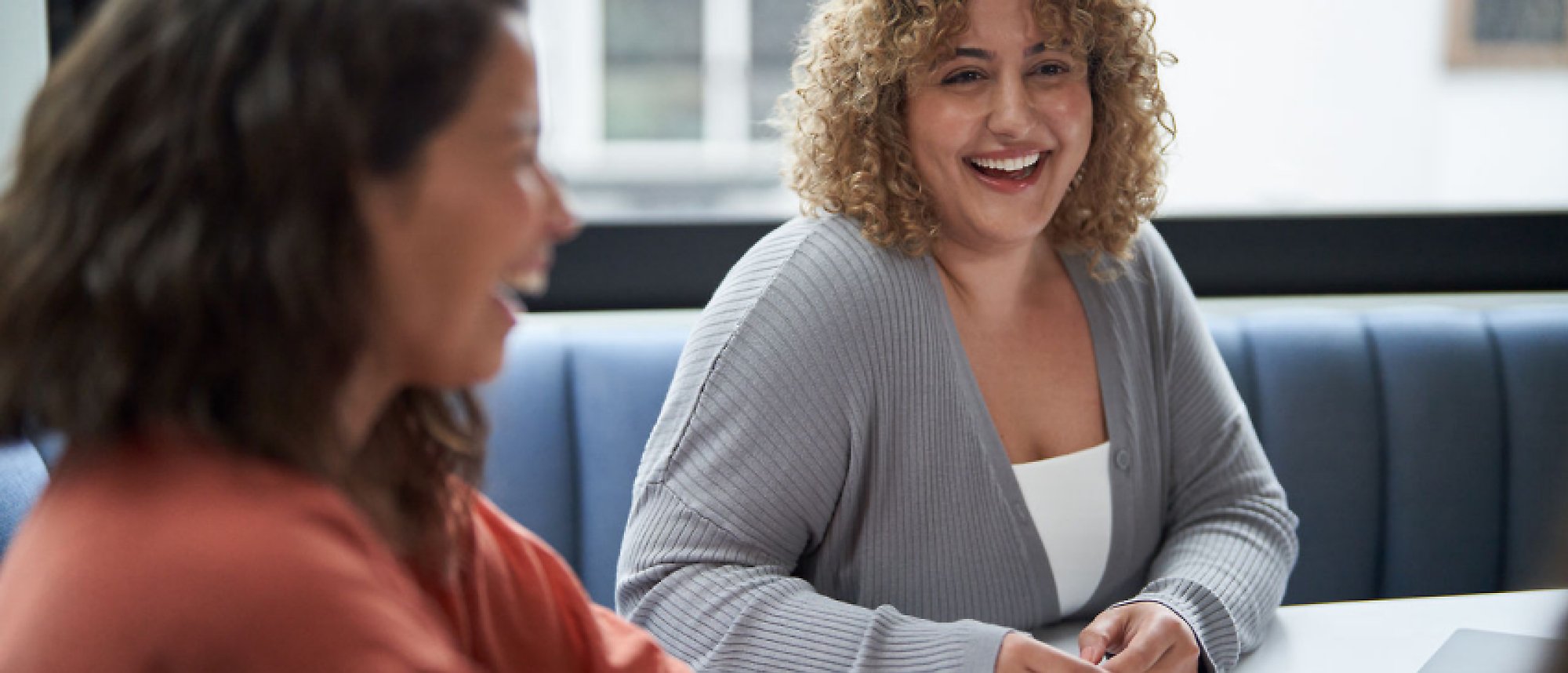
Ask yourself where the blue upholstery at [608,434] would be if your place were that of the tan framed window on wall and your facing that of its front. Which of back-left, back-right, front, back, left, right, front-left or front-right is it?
front-right

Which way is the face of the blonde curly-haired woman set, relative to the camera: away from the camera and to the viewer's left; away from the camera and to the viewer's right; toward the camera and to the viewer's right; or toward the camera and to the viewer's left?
toward the camera and to the viewer's left

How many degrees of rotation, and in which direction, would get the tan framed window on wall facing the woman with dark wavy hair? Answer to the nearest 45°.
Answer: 0° — it already faces them

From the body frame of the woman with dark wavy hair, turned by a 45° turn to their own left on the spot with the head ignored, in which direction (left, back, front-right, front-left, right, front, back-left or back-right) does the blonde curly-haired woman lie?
front

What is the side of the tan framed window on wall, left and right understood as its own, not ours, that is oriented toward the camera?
front

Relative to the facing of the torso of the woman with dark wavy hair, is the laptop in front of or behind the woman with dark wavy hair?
in front

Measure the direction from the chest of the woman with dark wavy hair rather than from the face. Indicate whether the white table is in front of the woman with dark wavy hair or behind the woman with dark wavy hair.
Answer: in front

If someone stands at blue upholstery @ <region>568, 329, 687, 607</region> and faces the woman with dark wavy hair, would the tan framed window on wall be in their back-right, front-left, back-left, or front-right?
back-left

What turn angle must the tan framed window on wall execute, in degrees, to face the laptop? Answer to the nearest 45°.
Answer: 0° — it already faces it

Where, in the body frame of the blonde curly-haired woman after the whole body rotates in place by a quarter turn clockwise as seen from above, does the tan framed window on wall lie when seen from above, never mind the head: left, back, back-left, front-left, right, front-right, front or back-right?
back

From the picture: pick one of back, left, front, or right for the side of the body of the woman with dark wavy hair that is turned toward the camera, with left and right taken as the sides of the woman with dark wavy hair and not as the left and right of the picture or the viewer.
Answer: right

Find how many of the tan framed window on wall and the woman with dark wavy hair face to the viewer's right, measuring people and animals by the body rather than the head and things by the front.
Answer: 1

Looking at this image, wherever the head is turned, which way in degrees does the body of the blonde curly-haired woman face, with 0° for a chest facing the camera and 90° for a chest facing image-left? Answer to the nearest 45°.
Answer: approximately 315°
